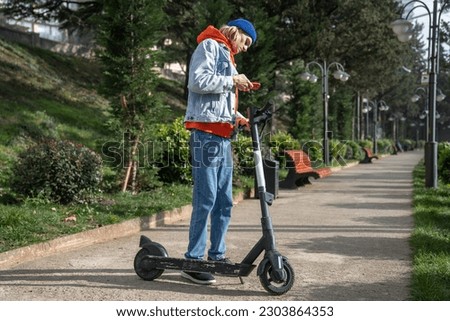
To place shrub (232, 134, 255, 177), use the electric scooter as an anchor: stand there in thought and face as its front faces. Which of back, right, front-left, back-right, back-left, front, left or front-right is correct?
left

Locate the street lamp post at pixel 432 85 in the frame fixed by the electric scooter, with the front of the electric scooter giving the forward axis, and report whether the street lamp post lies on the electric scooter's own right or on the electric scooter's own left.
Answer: on the electric scooter's own left

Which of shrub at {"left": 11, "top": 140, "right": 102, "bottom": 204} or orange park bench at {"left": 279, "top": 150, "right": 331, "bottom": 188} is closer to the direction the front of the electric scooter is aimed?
the orange park bench

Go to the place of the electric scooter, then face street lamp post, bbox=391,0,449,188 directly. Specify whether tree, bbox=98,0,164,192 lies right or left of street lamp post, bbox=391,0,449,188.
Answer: left

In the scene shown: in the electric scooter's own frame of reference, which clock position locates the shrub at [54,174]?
The shrub is roughly at 8 o'clock from the electric scooter.

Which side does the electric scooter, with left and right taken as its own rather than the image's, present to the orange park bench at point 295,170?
left

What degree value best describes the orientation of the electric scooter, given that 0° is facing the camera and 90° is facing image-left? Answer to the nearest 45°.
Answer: approximately 270°

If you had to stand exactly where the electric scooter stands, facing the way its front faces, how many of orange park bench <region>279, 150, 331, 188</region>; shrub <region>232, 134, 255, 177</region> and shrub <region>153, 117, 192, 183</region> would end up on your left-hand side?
3

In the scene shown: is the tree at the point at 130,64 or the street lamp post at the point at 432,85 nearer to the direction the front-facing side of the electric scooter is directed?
the street lamp post

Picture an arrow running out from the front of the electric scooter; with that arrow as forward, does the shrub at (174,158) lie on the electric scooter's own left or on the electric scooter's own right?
on the electric scooter's own left

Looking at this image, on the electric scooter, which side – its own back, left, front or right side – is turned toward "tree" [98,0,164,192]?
left
